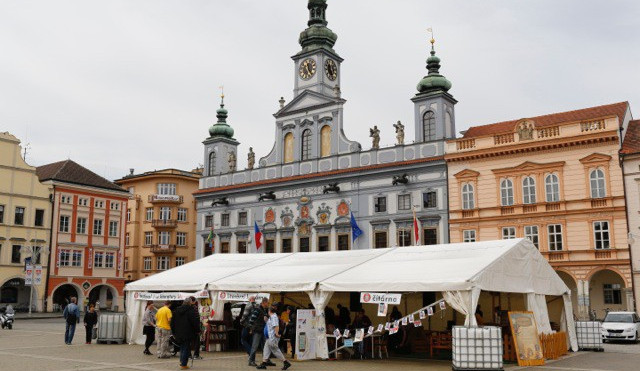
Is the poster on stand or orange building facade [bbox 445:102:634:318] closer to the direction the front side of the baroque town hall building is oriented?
the poster on stand

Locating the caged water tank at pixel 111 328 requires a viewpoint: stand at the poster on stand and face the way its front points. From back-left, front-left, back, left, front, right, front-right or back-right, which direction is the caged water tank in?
back-right

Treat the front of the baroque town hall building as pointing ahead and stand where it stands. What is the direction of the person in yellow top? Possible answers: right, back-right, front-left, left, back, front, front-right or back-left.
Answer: front-left

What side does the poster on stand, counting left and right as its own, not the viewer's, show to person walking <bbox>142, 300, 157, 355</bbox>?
right

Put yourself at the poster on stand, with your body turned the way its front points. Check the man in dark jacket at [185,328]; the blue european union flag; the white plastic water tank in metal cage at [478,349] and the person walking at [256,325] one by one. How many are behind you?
1

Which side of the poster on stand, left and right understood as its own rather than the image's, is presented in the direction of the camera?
front

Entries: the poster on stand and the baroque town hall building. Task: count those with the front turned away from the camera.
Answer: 0

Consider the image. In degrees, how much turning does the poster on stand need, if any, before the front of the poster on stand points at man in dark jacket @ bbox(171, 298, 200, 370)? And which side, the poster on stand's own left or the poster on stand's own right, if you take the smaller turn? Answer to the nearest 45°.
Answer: approximately 45° to the poster on stand's own right

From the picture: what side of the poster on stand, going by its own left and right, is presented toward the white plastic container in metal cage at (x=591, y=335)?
left

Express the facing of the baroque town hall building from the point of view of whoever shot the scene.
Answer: facing the viewer and to the left of the viewer

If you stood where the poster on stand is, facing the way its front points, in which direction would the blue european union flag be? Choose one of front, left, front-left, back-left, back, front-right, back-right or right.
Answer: back

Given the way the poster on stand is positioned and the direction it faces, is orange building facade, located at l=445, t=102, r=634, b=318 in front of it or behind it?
behind

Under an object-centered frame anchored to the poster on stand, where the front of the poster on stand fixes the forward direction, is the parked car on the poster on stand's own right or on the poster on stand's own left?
on the poster on stand's own left

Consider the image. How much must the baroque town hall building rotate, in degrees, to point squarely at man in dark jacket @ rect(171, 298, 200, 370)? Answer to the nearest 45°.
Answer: approximately 45° to its left
